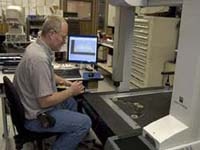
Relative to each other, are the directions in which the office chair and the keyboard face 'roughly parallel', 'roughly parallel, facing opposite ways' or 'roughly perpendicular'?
roughly perpendicular

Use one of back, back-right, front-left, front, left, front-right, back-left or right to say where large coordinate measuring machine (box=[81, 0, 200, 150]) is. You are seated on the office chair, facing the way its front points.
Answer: front-right

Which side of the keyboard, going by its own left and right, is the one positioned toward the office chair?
front

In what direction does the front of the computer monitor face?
toward the camera

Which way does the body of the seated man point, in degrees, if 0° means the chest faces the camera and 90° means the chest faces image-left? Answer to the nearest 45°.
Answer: approximately 270°

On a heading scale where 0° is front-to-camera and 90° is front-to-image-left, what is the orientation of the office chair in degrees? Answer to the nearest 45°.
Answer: approximately 270°

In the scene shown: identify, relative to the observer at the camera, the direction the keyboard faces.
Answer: facing the viewer

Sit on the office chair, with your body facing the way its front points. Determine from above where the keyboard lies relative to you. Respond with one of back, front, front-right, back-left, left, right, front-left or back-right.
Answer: front-left

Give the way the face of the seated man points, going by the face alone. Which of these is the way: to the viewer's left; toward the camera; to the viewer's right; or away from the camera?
to the viewer's right

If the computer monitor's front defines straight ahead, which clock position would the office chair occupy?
The office chair is roughly at 1 o'clock from the computer monitor.

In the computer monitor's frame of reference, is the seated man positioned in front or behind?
in front
